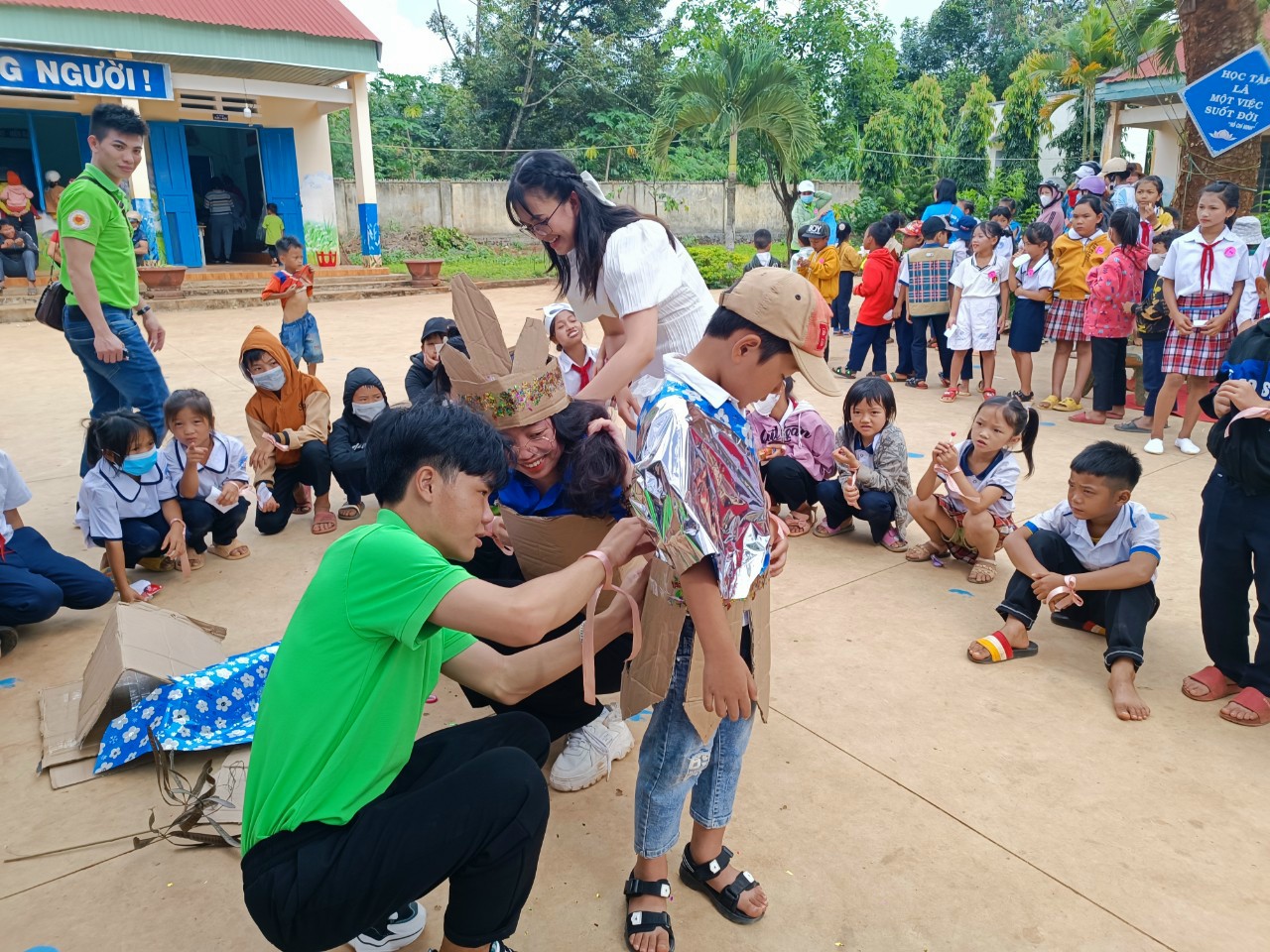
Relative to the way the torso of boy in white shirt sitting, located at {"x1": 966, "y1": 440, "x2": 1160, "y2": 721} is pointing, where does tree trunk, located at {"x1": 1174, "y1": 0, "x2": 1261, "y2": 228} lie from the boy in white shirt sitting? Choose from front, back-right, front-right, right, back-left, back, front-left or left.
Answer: back-right

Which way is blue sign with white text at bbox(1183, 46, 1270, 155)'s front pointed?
toward the camera

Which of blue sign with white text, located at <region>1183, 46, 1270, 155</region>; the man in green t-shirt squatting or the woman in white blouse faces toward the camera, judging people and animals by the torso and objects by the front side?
the blue sign with white text

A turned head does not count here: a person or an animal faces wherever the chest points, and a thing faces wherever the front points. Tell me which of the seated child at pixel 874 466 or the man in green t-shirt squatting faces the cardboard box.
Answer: the seated child

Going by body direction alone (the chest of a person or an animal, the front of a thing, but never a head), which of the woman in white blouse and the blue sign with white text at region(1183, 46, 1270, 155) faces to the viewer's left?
the woman in white blouse

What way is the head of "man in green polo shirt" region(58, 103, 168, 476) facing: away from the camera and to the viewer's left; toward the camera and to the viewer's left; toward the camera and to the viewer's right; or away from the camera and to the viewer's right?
toward the camera and to the viewer's right

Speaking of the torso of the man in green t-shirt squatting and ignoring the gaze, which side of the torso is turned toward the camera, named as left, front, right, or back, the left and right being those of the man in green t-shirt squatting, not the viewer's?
right

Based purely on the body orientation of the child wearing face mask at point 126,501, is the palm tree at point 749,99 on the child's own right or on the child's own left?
on the child's own left

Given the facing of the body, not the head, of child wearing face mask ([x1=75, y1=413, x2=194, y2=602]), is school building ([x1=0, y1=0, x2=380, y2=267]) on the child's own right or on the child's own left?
on the child's own left

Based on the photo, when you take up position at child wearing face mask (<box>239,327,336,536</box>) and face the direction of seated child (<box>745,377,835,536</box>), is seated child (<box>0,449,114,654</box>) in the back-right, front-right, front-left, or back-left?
back-right

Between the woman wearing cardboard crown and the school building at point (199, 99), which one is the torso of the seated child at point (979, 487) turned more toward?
the woman wearing cardboard crown

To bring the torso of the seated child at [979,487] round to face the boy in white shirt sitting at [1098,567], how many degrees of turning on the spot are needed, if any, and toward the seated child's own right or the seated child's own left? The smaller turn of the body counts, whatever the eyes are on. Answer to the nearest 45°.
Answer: approximately 90° to the seated child's own left

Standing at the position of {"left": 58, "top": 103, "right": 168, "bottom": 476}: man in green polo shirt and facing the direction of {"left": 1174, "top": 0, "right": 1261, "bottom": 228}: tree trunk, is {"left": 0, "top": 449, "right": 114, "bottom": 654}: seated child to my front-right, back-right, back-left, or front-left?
back-right
